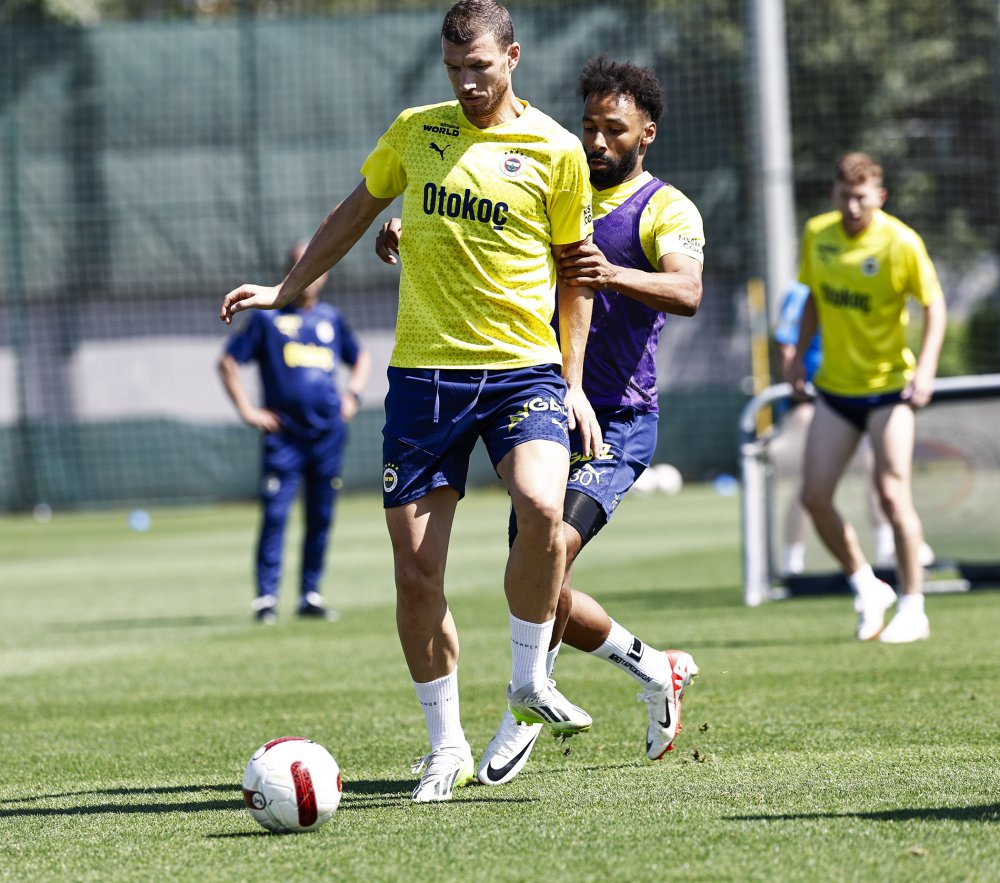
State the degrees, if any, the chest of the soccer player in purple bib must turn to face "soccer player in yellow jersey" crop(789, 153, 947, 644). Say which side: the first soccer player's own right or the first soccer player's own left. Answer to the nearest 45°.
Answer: approximately 180°

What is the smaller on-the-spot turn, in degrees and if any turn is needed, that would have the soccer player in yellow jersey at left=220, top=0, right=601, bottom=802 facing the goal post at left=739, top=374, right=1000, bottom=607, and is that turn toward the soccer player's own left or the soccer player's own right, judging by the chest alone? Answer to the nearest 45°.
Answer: approximately 135° to the soccer player's own left

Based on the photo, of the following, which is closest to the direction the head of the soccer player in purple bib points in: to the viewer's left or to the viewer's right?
to the viewer's left

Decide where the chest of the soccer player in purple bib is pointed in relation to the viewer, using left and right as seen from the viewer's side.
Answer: facing the viewer and to the left of the viewer

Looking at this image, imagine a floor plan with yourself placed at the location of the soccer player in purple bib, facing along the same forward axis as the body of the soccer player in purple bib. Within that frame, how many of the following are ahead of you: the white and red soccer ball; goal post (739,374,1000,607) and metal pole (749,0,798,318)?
1

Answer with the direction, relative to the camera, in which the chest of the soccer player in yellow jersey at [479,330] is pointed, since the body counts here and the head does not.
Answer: toward the camera

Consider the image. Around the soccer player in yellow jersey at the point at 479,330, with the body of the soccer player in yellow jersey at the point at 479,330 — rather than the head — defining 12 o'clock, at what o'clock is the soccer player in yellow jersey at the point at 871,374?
the soccer player in yellow jersey at the point at 871,374 is roughly at 7 o'clock from the soccer player in yellow jersey at the point at 479,330.

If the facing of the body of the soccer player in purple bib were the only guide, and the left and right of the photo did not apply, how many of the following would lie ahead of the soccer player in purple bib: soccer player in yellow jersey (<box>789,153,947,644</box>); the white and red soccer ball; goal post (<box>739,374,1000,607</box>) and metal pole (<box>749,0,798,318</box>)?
1

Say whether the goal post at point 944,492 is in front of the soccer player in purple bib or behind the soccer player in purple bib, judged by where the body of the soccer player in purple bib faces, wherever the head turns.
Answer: behind

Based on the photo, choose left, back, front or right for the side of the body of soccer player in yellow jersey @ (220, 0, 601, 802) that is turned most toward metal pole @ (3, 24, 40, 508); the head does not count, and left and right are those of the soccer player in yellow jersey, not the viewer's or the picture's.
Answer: back

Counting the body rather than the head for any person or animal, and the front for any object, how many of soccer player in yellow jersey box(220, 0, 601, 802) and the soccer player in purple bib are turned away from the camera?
0

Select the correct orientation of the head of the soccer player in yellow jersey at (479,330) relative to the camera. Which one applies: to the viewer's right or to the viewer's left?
to the viewer's left
